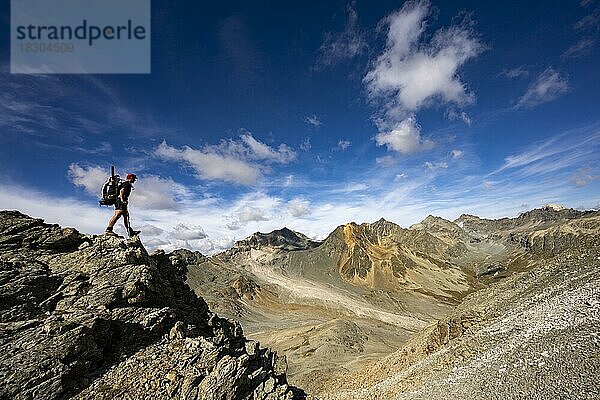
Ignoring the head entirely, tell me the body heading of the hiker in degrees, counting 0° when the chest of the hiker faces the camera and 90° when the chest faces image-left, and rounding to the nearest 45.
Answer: approximately 270°
